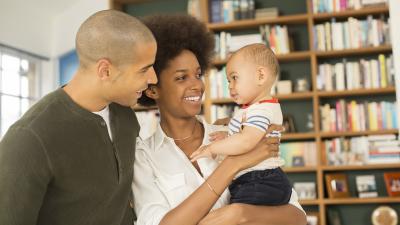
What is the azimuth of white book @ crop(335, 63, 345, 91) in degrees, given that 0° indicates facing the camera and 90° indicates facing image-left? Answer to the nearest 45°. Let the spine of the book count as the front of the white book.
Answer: approximately 0°

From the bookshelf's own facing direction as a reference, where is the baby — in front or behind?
in front

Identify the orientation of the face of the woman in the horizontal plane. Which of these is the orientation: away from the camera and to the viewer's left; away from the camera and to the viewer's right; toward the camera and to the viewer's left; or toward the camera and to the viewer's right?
toward the camera and to the viewer's right

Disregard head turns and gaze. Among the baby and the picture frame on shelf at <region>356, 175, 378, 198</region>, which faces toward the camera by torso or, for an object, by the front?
the picture frame on shelf

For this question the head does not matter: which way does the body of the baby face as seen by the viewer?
to the viewer's left

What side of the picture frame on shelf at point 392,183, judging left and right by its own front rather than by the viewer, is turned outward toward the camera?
front

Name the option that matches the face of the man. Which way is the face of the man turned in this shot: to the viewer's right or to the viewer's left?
to the viewer's right

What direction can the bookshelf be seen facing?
toward the camera

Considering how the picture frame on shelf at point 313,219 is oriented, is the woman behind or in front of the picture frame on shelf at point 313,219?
in front

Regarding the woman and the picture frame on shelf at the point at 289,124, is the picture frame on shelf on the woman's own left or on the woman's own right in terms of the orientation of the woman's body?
on the woman's own left
